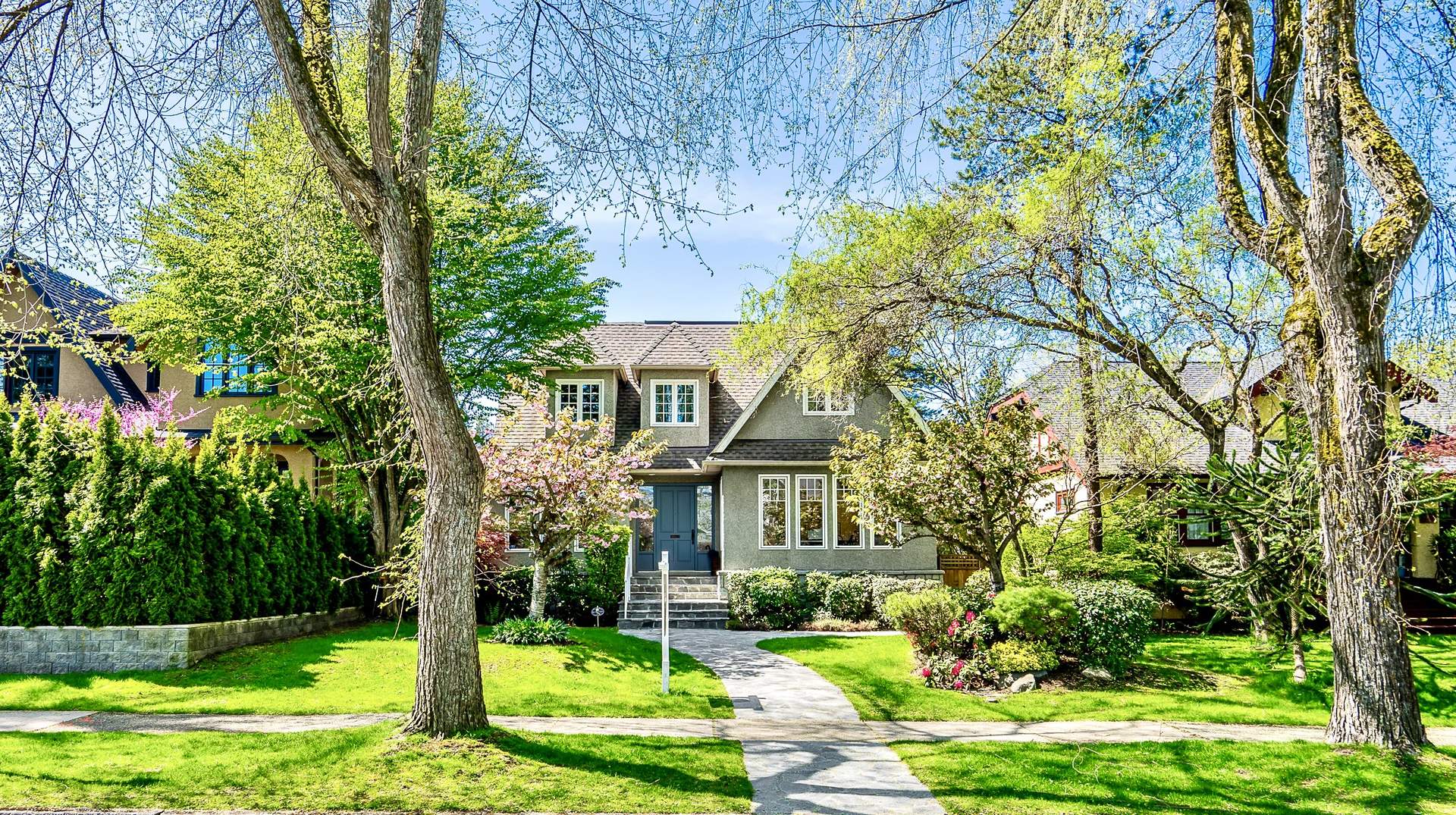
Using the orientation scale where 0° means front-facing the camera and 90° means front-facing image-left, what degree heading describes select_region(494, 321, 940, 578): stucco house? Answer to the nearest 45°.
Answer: approximately 0°

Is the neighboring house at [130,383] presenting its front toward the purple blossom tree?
yes

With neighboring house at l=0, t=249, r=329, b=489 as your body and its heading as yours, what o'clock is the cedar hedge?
The cedar hedge is roughly at 12 o'clock from the neighboring house.

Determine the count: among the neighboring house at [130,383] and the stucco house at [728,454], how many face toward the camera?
2

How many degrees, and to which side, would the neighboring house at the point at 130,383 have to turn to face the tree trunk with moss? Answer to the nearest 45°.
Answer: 0° — it already faces it

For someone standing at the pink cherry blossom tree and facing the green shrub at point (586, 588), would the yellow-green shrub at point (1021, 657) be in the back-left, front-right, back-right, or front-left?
back-right

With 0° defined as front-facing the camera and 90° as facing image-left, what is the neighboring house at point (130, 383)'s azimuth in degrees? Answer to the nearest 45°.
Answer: approximately 0°

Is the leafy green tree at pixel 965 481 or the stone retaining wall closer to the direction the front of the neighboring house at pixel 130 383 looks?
the stone retaining wall
